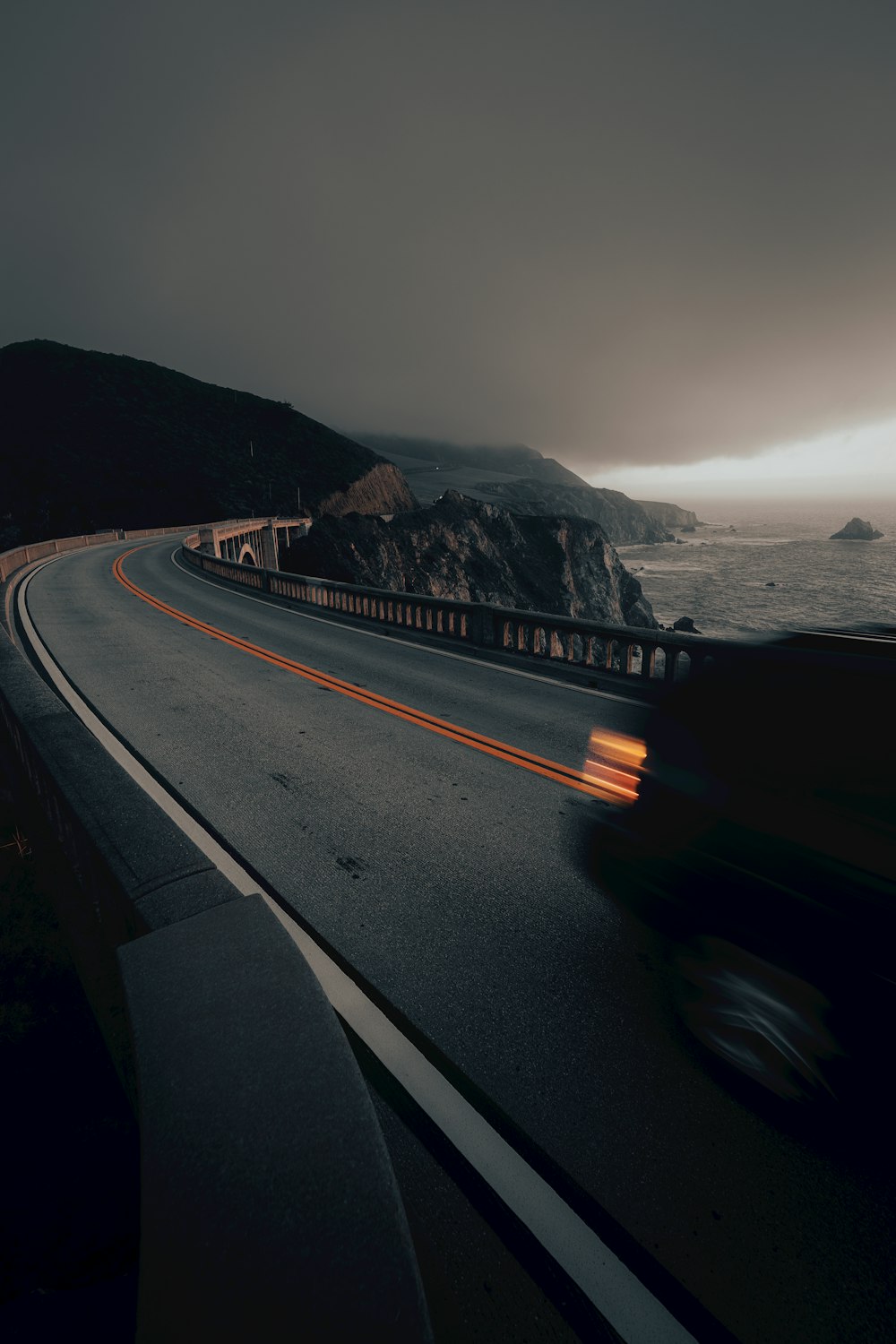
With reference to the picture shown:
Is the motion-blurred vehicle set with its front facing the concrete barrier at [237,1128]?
no
